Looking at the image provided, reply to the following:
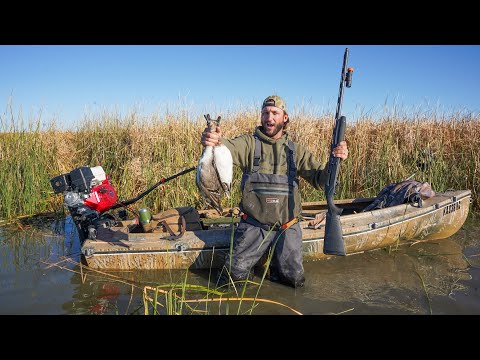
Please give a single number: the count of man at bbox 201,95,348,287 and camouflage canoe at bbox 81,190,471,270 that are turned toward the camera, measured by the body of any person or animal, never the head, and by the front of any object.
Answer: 1

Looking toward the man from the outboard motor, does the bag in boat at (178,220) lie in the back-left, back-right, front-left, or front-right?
front-left

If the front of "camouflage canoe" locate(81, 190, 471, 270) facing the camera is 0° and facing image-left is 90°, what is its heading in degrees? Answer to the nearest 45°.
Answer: approximately 270°

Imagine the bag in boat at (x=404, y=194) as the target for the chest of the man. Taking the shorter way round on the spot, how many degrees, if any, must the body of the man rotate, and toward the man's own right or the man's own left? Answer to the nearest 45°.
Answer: approximately 135° to the man's own left

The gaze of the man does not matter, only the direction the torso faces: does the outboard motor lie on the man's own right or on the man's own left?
on the man's own right

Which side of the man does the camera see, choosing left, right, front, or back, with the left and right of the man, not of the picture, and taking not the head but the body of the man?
front

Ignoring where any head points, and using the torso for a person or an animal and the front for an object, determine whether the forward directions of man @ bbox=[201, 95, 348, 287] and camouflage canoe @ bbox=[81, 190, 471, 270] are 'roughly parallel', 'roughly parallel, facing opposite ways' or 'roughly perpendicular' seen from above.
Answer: roughly perpendicular
